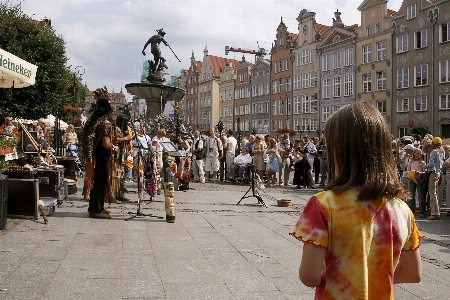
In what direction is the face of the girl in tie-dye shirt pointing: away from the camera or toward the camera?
away from the camera

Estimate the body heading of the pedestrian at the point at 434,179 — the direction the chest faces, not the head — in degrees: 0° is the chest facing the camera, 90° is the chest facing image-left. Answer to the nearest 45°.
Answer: approximately 90°

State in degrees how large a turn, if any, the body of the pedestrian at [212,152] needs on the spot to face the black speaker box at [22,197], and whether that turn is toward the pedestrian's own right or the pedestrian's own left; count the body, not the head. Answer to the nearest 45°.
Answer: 0° — they already face it

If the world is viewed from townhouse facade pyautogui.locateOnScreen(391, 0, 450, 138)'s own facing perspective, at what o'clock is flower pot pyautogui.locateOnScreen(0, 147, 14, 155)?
The flower pot is roughly at 11 o'clock from the townhouse facade.

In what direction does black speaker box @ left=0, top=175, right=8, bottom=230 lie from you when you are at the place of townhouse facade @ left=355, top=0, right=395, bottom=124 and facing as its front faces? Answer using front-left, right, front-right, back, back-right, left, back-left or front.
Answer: front-left

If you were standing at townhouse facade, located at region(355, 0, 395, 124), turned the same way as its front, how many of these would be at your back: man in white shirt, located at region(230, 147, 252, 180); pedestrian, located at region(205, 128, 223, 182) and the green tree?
0

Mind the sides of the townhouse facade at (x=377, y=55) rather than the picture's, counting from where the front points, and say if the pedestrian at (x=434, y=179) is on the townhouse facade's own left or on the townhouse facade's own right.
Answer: on the townhouse facade's own left

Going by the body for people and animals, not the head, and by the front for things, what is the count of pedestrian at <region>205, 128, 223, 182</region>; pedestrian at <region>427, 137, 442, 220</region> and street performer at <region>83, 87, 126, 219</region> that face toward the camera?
1

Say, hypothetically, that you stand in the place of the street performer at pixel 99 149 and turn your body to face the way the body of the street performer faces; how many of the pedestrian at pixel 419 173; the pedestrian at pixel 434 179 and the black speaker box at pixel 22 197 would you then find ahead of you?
2

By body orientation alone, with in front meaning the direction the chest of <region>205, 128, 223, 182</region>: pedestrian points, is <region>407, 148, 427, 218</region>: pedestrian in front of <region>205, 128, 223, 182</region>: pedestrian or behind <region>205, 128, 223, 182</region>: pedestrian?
in front

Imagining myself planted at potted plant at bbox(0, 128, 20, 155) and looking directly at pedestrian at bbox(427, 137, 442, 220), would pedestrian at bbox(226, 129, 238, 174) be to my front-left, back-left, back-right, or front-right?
front-left

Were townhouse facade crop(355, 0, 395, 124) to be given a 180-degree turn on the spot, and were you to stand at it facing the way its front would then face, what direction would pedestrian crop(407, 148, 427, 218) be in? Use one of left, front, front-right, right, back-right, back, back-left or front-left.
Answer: back-right

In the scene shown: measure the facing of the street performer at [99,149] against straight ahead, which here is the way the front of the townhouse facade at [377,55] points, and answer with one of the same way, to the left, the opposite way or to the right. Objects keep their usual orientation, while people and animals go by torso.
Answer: the opposite way

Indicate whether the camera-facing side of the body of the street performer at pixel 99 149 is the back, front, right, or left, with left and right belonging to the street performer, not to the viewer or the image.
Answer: right

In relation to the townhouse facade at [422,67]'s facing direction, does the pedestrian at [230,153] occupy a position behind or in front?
in front

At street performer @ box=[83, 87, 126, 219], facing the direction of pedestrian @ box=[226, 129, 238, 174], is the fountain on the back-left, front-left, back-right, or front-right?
front-left

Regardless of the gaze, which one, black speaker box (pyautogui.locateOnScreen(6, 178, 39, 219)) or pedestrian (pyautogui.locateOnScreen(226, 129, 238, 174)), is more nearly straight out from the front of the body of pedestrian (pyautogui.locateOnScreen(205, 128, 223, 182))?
the black speaker box

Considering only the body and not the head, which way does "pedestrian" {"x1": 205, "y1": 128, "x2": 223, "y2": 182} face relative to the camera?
toward the camera

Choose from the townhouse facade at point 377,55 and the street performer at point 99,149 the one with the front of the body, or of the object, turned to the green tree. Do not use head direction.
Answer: the townhouse facade
